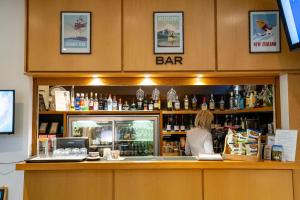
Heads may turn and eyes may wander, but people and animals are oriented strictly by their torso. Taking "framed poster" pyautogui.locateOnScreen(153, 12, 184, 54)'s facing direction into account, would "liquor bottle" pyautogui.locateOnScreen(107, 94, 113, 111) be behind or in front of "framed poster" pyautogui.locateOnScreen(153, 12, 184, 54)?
behind

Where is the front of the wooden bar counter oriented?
toward the camera

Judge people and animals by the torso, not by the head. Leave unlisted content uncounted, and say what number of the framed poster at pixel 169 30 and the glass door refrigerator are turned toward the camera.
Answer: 2

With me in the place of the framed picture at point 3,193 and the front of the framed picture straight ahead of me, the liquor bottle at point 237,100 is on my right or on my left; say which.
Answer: on my left

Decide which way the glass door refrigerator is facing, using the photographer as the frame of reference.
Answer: facing the viewer

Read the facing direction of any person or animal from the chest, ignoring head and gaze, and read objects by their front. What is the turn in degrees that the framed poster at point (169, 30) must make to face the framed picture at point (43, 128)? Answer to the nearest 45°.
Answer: approximately 135° to its right

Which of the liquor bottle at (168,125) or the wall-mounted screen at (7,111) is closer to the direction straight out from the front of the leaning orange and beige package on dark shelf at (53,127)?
the wall-mounted screen

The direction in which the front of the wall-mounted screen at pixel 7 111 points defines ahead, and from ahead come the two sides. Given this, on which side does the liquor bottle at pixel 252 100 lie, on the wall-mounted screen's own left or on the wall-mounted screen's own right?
on the wall-mounted screen's own left

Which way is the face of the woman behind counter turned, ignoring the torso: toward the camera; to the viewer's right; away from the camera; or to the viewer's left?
away from the camera

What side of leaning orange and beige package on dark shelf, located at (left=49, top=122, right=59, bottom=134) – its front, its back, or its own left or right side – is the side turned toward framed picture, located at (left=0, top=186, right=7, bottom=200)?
front

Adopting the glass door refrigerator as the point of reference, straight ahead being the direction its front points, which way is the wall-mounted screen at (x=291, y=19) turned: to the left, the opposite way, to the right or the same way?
to the right

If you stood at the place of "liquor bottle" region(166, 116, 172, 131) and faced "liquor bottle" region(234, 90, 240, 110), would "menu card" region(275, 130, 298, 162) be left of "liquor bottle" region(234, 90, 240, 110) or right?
right

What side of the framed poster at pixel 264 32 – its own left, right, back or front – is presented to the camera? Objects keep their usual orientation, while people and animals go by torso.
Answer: front
